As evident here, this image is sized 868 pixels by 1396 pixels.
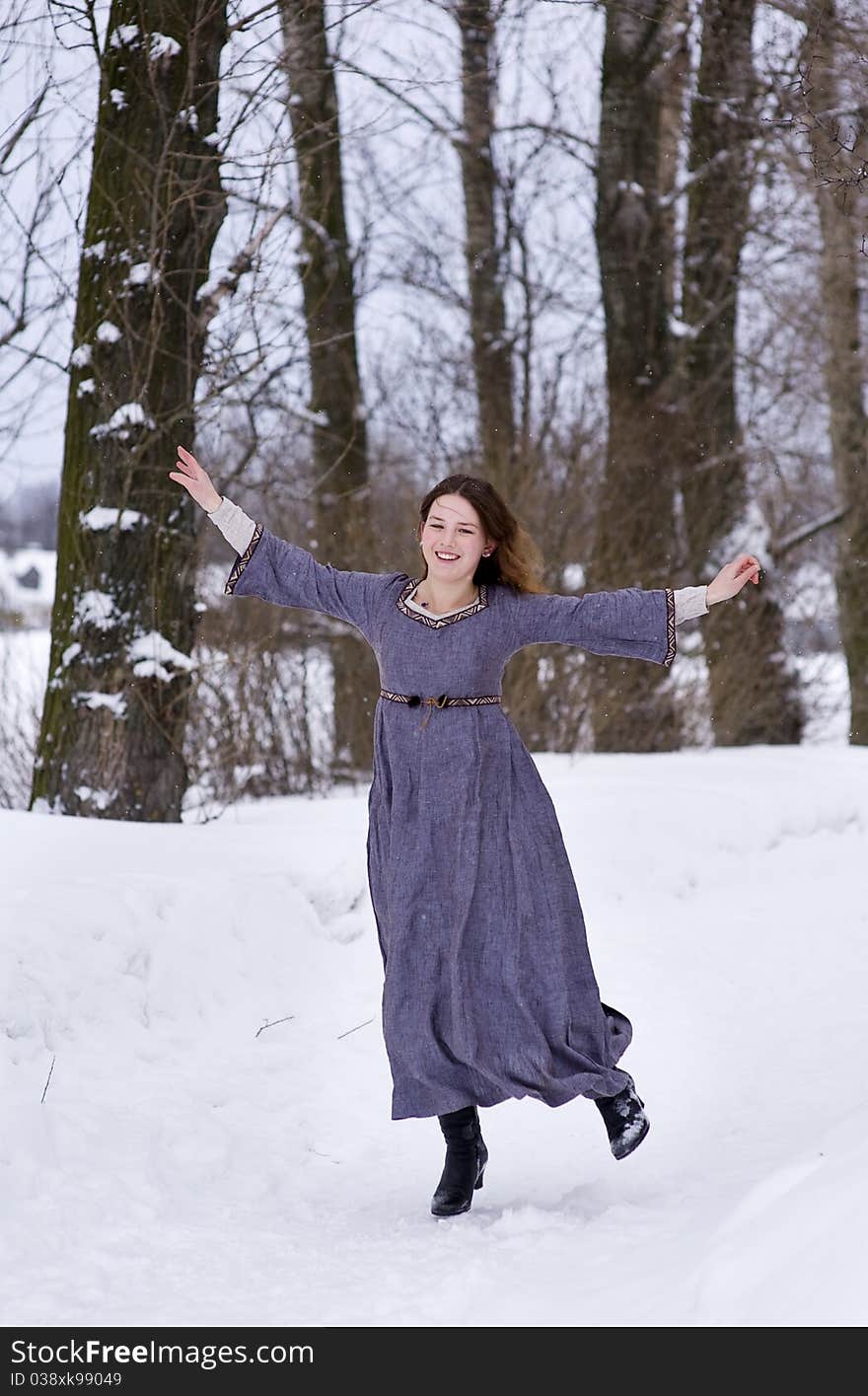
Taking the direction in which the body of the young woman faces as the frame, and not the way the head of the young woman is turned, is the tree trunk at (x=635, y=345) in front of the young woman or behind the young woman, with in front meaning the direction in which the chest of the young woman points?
behind

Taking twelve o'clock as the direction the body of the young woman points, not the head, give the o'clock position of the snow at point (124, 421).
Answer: The snow is roughly at 5 o'clock from the young woman.

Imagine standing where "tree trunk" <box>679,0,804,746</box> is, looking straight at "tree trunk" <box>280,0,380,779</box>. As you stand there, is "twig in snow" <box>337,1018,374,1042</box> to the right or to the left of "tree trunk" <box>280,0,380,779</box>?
left

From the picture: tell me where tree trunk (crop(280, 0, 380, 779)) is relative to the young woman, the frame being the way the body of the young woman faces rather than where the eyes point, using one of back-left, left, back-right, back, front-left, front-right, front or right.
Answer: back

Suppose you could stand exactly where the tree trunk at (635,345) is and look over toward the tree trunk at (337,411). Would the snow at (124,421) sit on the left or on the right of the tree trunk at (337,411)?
left

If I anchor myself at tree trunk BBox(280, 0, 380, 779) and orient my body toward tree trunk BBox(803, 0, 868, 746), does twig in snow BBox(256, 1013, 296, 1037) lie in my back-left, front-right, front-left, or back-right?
back-right

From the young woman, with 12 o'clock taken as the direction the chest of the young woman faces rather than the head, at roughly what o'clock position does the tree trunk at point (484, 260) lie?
The tree trunk is roughly at 6 o'clock from the young woman.

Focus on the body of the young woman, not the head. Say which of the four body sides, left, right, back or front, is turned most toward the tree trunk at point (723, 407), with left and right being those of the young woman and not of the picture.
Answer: back

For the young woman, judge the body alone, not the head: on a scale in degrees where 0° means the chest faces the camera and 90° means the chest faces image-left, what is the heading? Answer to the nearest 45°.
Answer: approximately 0°
